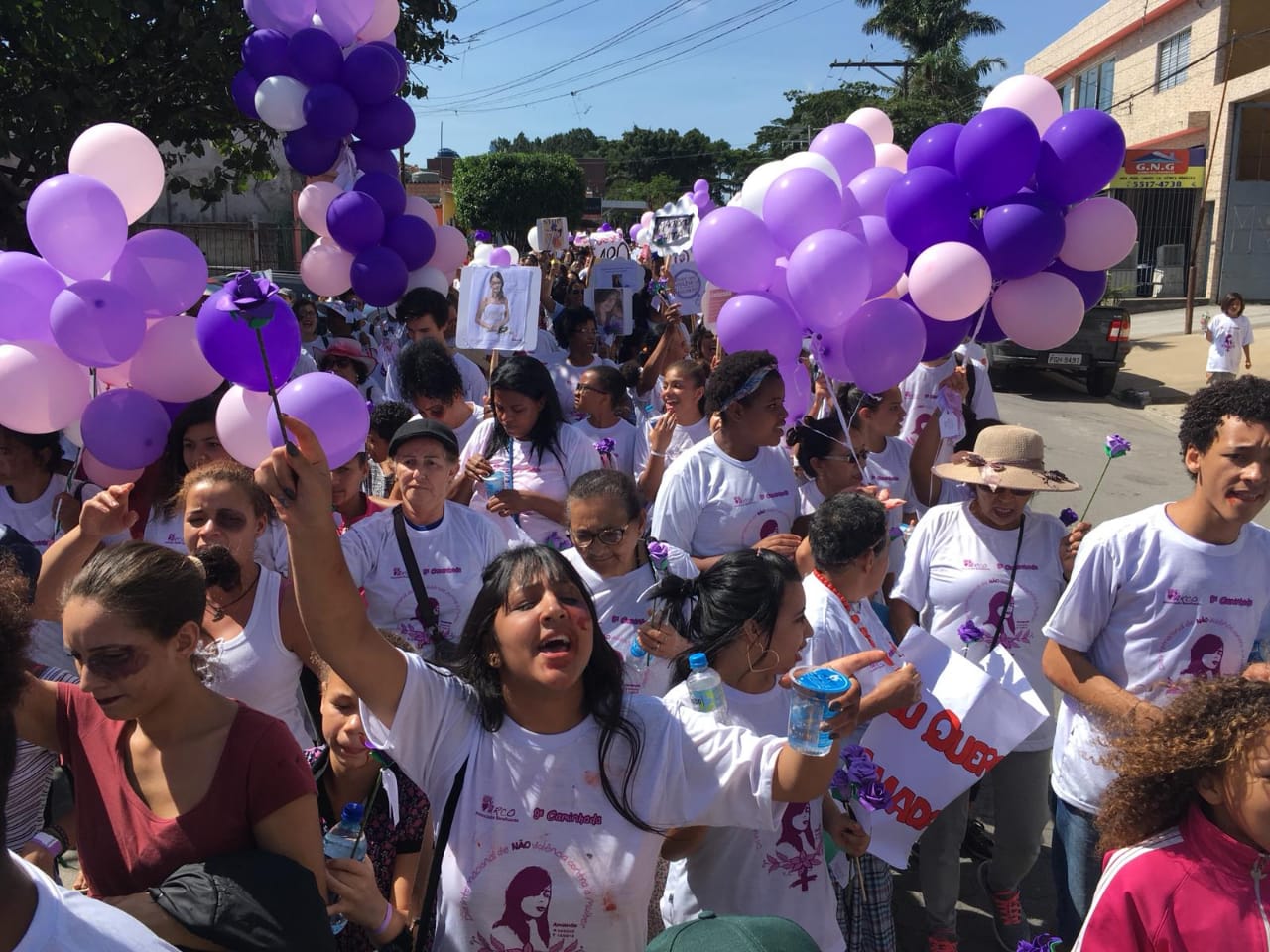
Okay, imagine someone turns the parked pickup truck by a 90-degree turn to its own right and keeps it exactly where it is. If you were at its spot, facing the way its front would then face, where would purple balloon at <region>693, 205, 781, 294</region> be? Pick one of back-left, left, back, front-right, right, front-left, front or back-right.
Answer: right

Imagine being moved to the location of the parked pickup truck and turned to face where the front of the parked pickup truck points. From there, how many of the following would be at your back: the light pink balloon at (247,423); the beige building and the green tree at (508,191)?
1

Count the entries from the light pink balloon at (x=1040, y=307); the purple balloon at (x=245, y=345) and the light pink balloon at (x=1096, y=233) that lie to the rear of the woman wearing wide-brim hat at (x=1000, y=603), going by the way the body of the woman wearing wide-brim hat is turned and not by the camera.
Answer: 2

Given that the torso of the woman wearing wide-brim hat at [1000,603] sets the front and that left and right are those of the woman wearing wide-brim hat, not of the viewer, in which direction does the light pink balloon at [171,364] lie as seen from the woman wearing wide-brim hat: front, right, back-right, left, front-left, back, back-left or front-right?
right

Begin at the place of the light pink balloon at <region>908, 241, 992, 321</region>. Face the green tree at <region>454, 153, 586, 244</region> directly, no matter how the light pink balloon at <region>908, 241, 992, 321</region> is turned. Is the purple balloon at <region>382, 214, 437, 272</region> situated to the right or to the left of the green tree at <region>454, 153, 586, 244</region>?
left

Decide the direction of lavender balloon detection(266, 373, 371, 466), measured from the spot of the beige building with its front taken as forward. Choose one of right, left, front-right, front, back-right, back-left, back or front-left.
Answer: front-left

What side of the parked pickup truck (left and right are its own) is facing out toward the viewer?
back

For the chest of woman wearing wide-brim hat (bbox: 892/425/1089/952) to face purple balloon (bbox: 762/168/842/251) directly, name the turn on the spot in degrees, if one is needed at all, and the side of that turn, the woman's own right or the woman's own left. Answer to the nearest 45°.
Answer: approximately 135° to the woman's own right

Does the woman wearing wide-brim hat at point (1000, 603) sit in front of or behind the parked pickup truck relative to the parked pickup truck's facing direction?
behind

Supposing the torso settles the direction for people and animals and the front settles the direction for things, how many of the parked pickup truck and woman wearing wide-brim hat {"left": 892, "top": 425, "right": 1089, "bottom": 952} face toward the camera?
1

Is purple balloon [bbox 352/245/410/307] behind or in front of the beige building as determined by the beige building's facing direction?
in front

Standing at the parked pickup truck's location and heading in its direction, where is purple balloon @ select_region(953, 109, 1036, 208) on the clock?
The purple balloon is roughly at 6 o'clock from the parked pickup truck.
